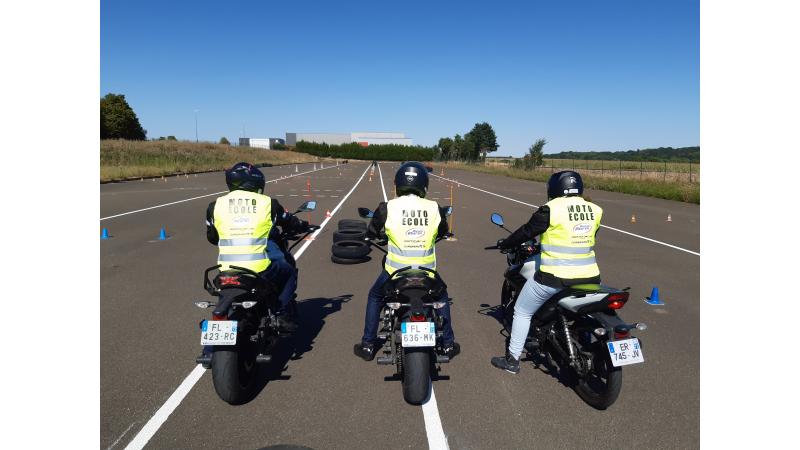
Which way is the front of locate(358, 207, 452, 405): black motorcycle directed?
away from the camera

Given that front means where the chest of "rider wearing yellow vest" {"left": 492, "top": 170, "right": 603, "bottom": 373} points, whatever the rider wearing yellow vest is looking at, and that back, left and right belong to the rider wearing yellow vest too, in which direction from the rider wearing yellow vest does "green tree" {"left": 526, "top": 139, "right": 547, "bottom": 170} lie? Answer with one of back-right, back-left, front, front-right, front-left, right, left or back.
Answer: front-right

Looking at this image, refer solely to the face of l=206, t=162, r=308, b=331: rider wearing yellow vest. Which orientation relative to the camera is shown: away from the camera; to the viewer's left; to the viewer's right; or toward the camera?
away from the camera

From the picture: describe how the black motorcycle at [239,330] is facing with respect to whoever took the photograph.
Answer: facing away from the viewer and to the right of the viewer

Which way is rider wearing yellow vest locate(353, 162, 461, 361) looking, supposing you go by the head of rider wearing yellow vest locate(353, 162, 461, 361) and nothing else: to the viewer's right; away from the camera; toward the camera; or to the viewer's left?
away from the camera

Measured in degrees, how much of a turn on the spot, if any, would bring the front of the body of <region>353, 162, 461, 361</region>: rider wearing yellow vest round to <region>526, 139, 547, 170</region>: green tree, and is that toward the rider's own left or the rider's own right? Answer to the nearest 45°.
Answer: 0° — they already face it

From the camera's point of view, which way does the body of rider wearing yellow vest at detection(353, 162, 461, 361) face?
away from the camera

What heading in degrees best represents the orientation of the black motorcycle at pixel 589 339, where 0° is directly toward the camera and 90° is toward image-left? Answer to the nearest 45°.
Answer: approximately 135°

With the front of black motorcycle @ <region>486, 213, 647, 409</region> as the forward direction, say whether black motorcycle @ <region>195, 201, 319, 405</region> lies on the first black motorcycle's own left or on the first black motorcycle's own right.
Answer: on the first black motorcycle's own left
